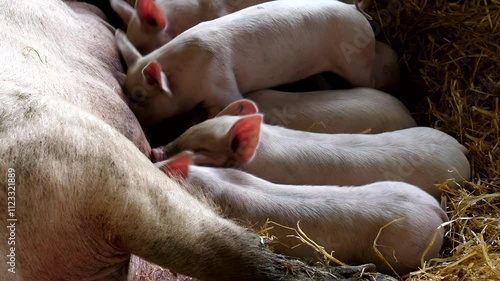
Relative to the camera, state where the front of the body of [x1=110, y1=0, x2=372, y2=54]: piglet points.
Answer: to the viewer's left

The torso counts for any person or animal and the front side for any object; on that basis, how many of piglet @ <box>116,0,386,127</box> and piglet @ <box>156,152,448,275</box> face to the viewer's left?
2

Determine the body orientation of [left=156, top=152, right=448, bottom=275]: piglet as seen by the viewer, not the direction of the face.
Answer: to the viewer's left

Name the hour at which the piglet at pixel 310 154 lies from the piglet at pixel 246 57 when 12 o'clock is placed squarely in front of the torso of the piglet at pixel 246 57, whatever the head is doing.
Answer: the piglet at pixel 310 154 is roughly at 8 o'clock from the piglet at pixel 246 57.

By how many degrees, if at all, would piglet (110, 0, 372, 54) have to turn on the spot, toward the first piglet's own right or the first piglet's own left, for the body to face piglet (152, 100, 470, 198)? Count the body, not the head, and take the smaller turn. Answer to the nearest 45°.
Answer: approximately 135° to the first piglet's own left

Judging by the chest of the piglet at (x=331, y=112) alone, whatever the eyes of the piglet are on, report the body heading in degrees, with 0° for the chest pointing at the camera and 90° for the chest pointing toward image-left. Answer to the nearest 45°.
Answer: approximately 90°

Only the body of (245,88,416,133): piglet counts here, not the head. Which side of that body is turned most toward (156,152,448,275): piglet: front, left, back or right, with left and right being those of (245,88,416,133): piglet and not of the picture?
left

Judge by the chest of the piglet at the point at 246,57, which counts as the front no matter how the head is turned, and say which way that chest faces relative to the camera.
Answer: to the viewer's left

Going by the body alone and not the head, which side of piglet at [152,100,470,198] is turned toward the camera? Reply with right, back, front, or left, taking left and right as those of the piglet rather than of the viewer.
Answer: left
